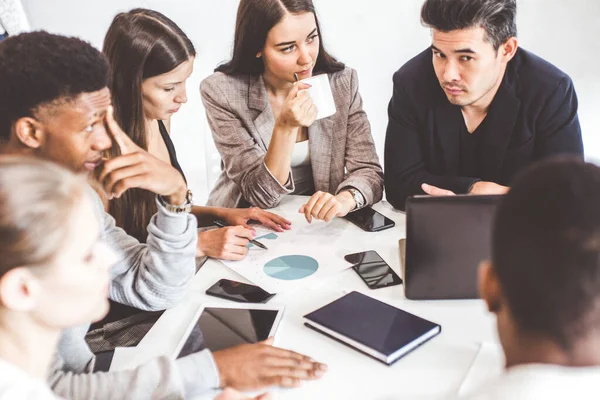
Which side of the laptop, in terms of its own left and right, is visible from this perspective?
back

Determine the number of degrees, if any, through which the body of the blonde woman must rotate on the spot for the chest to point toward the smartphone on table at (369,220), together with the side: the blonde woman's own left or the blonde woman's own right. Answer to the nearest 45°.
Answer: approximately 45° to the blonde woman's own left

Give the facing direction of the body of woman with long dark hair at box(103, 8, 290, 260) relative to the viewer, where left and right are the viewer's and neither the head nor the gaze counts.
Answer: facing to the right of the viewer

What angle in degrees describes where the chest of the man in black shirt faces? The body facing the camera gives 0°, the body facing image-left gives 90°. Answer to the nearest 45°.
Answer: approximately 0°

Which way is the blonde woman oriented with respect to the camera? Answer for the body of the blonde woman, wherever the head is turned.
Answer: to the viewer's right

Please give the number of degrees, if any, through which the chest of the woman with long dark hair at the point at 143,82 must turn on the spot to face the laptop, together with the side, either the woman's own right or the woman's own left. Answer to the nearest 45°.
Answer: approximately 45° to the woman's own right

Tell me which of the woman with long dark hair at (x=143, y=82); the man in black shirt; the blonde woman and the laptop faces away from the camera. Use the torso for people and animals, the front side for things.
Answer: the laptop

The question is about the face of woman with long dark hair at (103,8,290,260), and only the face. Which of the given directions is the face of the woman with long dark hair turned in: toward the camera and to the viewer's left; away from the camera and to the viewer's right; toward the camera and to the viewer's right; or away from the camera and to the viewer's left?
toward the camera and to the viewer's right

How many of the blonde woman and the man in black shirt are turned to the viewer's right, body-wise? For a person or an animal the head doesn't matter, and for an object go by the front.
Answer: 1

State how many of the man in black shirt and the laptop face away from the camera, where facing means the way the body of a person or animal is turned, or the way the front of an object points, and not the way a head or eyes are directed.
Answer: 1

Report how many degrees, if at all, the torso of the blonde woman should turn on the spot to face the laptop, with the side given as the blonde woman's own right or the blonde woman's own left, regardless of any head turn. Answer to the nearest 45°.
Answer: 0° — they already face it
